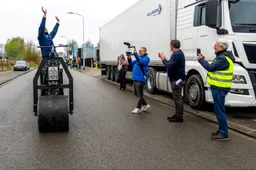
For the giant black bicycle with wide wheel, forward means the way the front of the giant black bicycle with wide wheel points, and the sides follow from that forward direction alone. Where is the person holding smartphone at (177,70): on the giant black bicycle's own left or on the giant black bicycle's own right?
on the giant black bicycle's own left

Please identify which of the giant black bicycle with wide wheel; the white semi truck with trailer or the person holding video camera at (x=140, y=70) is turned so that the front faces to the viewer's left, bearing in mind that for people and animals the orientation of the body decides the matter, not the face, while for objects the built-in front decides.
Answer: the person holding video camera

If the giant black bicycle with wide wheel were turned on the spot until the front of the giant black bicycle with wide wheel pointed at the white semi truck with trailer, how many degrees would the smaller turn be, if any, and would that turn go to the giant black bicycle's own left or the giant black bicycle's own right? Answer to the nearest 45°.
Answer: approximately 135° to the giant black bicycle's own left

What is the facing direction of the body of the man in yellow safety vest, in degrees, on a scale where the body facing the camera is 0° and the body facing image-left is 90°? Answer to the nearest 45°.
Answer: approximately 90°

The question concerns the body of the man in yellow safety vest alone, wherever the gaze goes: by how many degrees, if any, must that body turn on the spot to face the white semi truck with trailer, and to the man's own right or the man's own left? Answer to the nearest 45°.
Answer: approximately 90° to the man's own right

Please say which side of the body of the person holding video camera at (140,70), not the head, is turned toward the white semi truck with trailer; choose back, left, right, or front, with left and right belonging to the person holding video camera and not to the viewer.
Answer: back

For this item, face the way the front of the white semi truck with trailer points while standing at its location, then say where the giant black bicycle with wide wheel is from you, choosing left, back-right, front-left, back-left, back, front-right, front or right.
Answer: right

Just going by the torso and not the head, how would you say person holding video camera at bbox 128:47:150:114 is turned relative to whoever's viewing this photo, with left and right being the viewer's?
facing to the left of the viewer

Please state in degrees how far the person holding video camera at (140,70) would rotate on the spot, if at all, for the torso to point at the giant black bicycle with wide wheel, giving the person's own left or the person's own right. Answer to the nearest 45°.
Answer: approximately 45° to the person's own left
